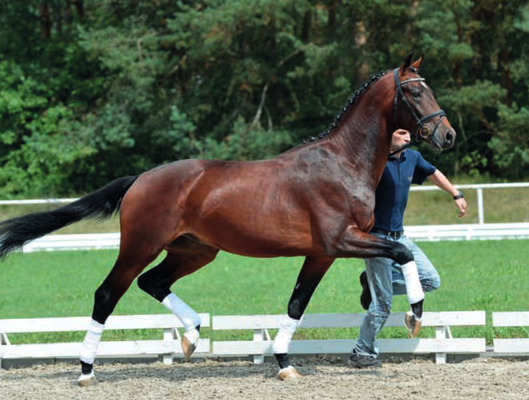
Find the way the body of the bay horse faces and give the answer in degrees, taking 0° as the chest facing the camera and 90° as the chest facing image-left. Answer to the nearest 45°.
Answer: approximately 270°

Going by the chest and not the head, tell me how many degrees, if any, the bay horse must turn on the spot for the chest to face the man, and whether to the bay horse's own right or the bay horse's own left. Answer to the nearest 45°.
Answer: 0° — it already faces them
